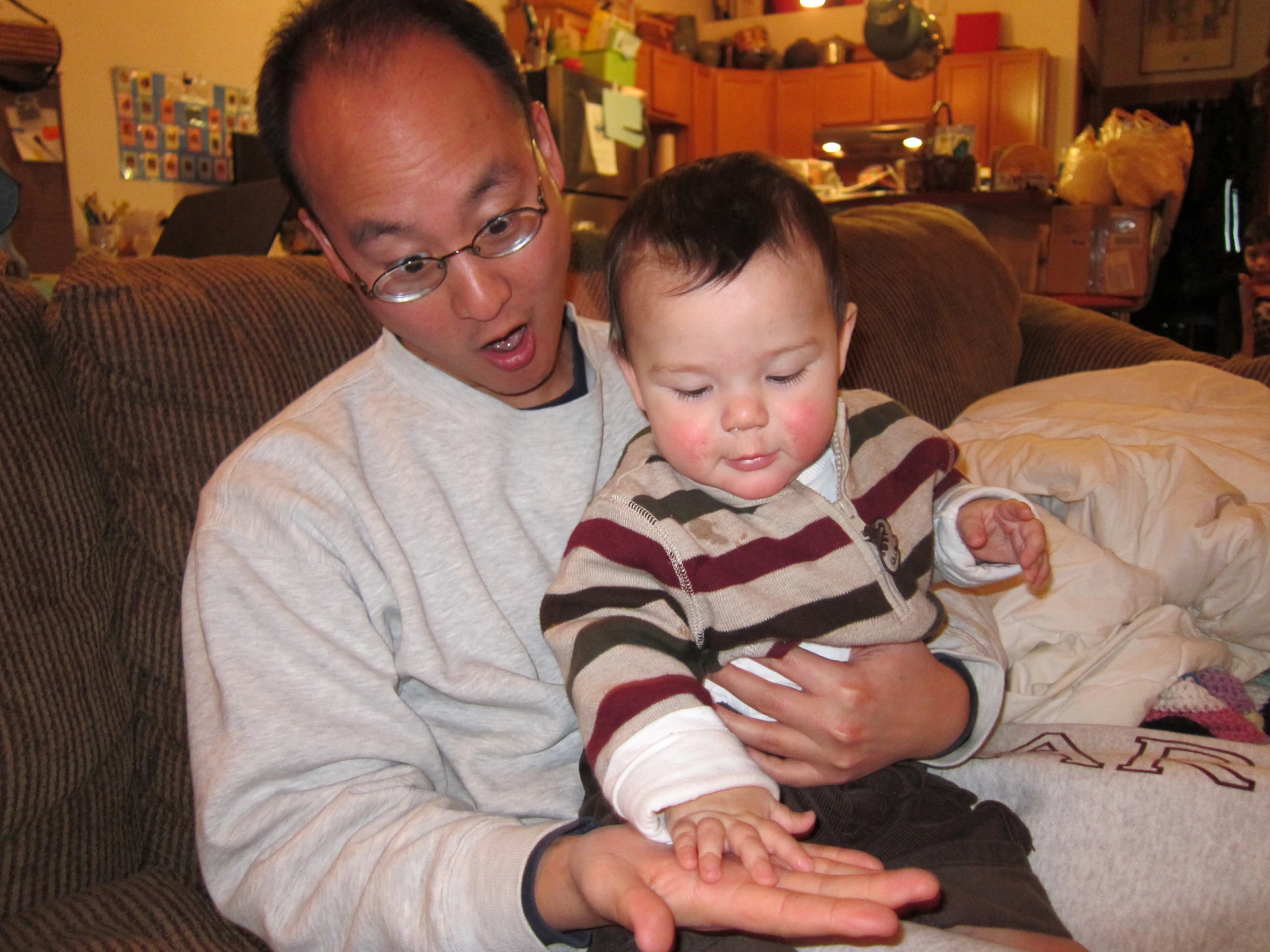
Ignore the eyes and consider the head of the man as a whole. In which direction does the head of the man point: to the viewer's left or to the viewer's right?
to the viewer's right

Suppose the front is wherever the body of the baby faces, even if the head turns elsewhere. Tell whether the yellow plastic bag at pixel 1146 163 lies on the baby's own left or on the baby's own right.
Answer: on the baby's own left

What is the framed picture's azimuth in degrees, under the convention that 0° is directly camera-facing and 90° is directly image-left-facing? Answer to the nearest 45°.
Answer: approximately 0°

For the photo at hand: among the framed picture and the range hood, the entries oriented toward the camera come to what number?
2

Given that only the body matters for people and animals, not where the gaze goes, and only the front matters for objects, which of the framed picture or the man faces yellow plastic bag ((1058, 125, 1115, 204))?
the framed picture

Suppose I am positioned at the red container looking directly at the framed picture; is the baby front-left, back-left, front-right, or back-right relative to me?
back-right

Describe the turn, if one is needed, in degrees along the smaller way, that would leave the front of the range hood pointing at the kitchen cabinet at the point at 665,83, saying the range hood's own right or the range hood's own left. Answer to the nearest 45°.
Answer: approximately 90° to the range hood's own right

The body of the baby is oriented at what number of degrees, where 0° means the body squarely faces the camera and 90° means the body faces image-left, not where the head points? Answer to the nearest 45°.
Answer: approximately 315°

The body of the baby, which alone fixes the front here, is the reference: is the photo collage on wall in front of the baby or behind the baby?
behind

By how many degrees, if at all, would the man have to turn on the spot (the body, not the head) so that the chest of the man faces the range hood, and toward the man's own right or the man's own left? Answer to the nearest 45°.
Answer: approximately 135° to the man's own left
